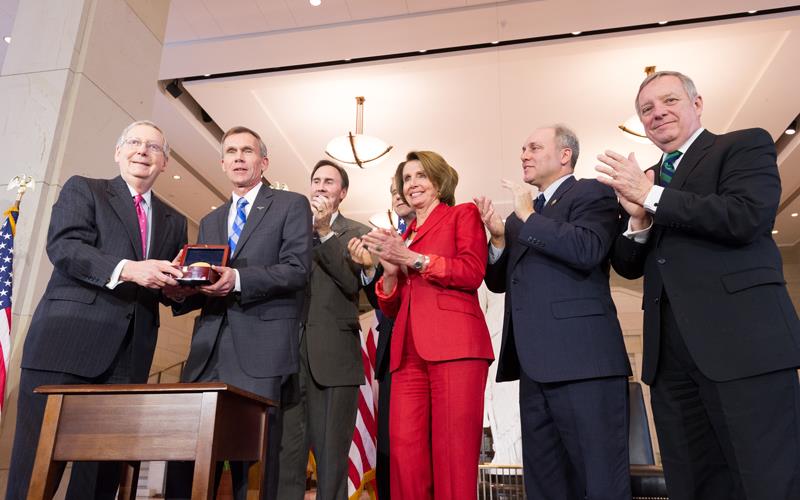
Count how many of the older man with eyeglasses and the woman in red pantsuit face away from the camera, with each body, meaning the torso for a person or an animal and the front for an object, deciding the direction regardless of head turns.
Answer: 0

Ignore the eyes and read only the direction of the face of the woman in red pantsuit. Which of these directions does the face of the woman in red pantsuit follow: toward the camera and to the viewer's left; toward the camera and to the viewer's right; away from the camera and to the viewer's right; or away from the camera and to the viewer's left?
toward the camera and to the viewer's left

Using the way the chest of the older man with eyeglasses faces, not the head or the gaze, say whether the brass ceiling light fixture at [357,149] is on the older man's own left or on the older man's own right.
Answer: on the older man's own left

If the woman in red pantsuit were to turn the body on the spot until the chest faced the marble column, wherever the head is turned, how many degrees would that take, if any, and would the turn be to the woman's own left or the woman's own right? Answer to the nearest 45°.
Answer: approximately 45° to the woman's own right

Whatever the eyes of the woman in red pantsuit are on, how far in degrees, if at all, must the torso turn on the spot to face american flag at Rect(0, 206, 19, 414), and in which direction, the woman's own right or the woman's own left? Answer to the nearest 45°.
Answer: approximately 45° to the woman's own right

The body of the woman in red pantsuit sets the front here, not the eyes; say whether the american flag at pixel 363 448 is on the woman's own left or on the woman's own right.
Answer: on the woman's own right

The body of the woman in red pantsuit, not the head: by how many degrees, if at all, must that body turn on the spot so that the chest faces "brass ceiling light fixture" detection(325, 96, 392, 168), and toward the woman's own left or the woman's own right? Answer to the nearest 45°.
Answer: approximately 135° to the woman's own right
